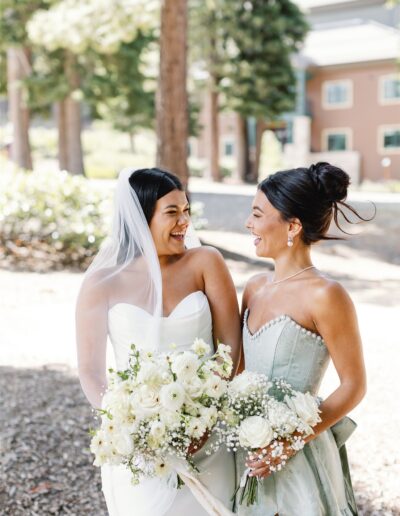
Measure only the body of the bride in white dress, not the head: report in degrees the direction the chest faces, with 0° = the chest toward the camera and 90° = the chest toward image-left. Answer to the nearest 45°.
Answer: approximately 0°

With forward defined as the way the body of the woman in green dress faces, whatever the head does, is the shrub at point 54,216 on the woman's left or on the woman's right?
on the woman's right

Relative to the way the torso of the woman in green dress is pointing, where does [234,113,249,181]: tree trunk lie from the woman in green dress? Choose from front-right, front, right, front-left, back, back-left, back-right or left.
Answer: back-right

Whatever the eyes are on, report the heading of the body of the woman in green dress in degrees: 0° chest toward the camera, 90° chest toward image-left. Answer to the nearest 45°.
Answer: approximately 45°

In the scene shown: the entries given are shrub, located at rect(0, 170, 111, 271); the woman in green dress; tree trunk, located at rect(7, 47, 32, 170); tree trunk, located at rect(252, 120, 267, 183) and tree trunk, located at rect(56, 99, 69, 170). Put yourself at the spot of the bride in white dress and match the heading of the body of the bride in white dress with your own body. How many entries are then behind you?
4

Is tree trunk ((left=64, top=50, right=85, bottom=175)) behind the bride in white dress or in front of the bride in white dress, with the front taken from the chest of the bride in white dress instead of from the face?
behind

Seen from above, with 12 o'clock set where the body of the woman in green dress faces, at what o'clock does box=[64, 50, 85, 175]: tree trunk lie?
The tree trunk is roughly at 4 o'clock from the woman in green dress.

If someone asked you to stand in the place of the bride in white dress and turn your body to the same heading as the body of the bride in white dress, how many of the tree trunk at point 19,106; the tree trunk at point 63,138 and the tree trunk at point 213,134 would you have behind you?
3

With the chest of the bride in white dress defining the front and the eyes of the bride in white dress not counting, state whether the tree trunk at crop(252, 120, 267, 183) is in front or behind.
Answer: behind

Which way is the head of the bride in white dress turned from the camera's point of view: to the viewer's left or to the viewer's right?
to the viewer's right

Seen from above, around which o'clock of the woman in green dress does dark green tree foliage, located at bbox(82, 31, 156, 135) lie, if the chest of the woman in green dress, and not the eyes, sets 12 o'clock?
The dark green tree foliage is roughly at 4 o'clock from the woman in green dress.

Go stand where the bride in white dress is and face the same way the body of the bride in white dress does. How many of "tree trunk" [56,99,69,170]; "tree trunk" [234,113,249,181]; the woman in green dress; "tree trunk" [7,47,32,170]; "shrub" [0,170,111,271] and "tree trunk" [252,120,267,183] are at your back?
5

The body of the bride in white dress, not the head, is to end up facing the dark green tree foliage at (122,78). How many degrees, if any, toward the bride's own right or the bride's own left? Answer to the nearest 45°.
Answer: approximately 180°

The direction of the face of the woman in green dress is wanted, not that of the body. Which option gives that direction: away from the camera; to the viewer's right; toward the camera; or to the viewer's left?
to the viewer's left
